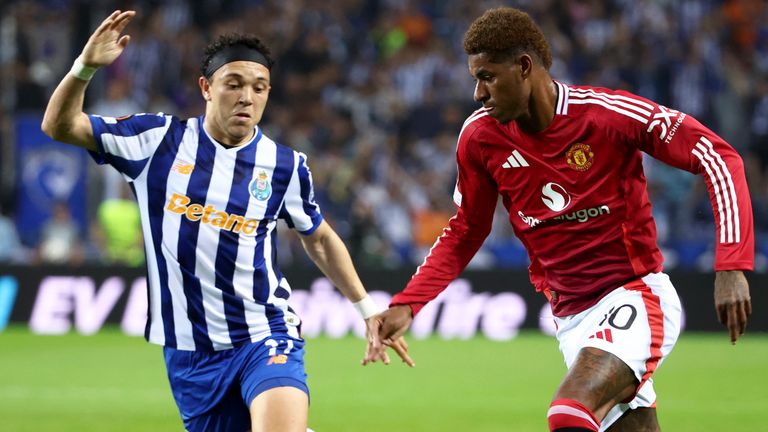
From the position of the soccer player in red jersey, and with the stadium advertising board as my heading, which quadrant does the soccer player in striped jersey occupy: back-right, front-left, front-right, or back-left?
front-left

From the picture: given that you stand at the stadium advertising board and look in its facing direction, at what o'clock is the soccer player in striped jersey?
The soccer player in striped jersey is roughly at 12 o'clock from the stadium advertising board.

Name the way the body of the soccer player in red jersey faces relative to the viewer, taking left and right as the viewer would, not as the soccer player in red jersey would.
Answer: facing the viewer and to the left of the viewer

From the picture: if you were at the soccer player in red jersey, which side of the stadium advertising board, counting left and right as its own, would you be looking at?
front

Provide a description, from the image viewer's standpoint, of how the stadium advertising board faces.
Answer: facing the viewer

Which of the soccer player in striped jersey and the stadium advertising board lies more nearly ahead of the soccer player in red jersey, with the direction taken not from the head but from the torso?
the soccer player in striped jersey

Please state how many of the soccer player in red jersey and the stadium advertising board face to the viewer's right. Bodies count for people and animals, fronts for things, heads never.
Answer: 0

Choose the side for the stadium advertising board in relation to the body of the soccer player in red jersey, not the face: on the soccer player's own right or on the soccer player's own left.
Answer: on the soccer player's own right

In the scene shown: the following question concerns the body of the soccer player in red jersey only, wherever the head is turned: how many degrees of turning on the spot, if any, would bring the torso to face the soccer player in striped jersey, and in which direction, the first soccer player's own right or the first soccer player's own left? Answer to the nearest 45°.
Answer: approximately 45° to the first soccer player's own right

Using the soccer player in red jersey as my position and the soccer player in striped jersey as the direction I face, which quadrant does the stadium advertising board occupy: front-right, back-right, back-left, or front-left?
front-right

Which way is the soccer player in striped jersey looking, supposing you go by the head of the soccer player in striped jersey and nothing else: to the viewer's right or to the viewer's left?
to the viewer's right
